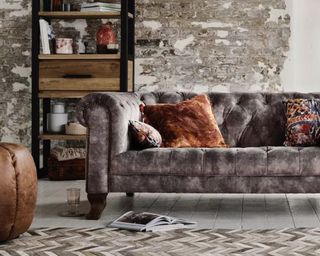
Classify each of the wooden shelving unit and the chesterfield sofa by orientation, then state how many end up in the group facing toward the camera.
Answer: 2

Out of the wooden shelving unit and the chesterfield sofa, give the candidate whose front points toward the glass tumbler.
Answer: the wooden shelving unit

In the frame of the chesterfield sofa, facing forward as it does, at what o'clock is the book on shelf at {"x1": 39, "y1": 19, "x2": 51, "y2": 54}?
The book on shelf is roughly at 5 o'clock from the chesterfield sofa.

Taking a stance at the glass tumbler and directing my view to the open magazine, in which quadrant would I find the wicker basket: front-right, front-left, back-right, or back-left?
back-left

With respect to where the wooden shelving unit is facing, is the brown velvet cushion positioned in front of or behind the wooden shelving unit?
in front

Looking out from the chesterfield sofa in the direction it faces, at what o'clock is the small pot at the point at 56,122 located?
The small pot is roughly at 5 o'clock from the chesterfield sofa.

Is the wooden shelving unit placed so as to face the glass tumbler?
yes

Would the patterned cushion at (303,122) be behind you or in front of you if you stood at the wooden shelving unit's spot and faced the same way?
in front

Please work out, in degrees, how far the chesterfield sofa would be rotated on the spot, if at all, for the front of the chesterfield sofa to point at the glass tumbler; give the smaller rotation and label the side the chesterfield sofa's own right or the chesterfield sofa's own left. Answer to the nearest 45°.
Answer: approximately 90° to the chesterfield sofa's own right

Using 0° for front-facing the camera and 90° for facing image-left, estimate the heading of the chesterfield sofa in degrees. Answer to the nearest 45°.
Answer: approximately 0°
